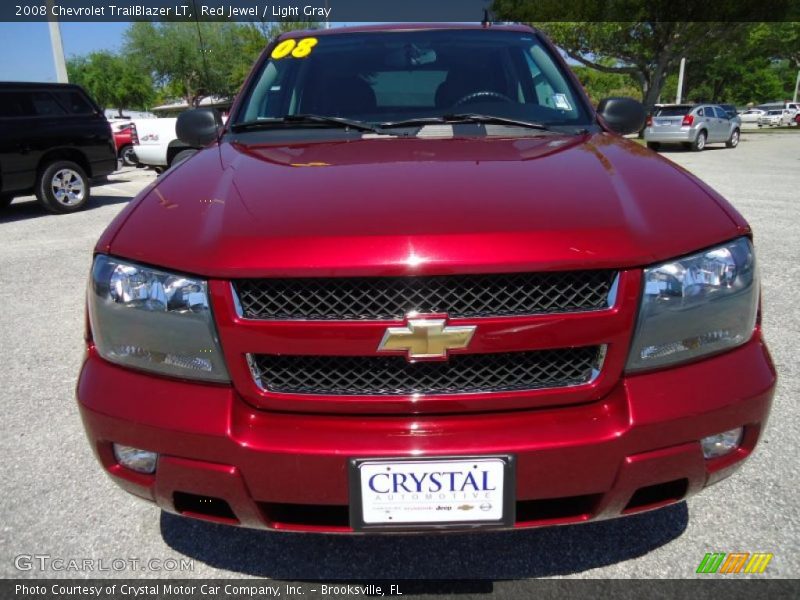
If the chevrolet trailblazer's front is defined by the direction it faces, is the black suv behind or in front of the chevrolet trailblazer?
behind

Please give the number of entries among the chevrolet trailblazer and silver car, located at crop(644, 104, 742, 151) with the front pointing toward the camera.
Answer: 1

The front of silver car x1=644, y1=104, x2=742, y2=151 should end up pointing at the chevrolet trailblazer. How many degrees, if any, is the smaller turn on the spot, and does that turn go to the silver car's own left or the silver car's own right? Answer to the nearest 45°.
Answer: approximately 135° to the silver car's own right

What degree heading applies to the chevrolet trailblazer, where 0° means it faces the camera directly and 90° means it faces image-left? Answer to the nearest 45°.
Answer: approximately 0°

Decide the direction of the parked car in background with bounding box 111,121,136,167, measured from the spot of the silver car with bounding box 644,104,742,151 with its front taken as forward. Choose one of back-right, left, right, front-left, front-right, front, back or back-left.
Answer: back

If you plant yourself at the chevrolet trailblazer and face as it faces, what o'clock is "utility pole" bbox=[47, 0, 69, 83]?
The utility pole is roughly at 5 o'clock from the chevrolet trailblazer.

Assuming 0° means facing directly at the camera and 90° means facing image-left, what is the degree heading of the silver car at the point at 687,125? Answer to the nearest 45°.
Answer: approximately 225°

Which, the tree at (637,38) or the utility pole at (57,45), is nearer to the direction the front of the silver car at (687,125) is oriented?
the tree
